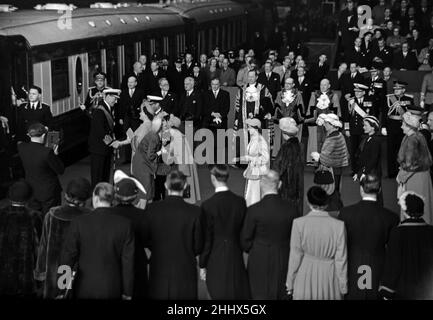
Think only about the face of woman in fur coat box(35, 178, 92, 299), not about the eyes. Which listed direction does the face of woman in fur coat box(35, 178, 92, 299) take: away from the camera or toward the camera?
away from the camera

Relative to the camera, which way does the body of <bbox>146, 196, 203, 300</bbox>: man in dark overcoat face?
away from the camera

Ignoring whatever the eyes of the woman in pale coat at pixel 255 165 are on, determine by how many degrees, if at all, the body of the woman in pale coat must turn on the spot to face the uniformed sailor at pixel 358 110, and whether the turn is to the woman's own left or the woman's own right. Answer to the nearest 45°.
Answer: approximately 135° to the woman's own right

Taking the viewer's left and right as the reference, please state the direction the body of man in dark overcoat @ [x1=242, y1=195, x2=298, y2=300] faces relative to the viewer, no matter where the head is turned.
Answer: facing away from the viewer

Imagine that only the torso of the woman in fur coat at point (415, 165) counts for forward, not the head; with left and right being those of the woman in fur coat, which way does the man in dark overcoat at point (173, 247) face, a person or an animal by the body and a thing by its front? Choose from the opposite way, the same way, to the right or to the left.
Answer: to the right

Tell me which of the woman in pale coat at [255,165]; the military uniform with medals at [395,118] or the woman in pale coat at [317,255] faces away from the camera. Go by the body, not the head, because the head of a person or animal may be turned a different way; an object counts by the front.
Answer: the woman in pale coat at [317,255]

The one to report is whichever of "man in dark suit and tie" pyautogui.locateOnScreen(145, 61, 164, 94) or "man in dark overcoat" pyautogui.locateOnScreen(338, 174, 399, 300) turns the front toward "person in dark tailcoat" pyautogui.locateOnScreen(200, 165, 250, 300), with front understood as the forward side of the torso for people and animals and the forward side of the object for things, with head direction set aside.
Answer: the man in dark suit and tie

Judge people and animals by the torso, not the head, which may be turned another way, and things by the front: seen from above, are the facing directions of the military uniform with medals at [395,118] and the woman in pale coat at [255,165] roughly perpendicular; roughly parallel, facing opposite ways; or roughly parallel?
roughly perpendicular

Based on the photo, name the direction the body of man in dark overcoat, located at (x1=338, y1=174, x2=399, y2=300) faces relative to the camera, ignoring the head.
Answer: away from the camera

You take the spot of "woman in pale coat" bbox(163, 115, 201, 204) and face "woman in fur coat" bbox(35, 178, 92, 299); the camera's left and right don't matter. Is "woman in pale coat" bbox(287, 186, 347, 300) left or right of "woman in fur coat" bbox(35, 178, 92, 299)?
left
